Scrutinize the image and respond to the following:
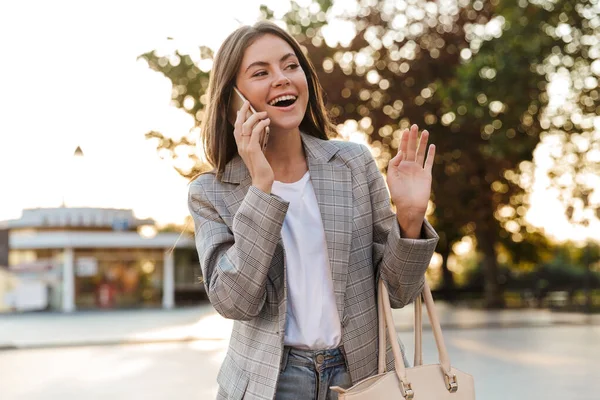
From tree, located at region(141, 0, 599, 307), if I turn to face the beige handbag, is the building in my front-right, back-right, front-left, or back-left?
back-right

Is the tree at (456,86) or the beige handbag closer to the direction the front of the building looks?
the beige handbag

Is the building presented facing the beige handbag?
yes

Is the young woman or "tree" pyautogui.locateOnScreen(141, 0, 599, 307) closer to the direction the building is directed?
the young woman

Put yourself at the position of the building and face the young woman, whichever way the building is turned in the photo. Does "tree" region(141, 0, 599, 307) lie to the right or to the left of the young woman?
left

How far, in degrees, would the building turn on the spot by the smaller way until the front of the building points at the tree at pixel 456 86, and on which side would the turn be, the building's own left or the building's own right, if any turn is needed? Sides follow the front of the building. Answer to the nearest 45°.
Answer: approximately 45° to the building's own left

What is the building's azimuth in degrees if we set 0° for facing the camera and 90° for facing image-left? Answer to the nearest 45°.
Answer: approximately 0°

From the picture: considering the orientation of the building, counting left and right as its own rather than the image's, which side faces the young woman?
front
